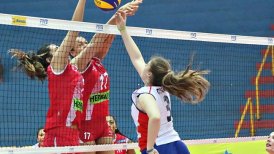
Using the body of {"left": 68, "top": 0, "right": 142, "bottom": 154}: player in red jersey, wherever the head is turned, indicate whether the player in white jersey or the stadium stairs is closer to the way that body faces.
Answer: the player in white jersey

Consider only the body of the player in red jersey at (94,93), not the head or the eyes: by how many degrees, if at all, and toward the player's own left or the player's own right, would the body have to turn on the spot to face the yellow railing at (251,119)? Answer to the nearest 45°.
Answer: approximately 90° to the player's own left

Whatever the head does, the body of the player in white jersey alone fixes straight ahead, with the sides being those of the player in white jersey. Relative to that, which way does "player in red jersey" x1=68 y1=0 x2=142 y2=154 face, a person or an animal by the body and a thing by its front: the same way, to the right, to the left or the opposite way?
the opposite way

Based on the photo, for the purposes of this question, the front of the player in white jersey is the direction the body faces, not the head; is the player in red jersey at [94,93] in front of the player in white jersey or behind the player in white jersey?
in front

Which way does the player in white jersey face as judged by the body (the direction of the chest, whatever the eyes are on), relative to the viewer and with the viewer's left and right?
facing away from the viewer and to the left of the viewer

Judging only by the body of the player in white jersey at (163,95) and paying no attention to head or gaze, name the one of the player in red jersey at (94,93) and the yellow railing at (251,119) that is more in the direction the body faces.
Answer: the player in red jersey

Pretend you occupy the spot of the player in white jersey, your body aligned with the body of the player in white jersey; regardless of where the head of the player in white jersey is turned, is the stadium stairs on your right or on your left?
on your right

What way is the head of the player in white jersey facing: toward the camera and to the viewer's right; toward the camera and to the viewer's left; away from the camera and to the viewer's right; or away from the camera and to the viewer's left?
away from the camera and to the viewer's left

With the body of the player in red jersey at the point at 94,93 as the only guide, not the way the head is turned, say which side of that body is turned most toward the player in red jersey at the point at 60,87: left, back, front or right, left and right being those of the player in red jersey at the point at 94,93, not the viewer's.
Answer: right

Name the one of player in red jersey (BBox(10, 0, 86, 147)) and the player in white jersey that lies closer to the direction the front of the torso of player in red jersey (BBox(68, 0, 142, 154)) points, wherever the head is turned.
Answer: the player in white jersey
